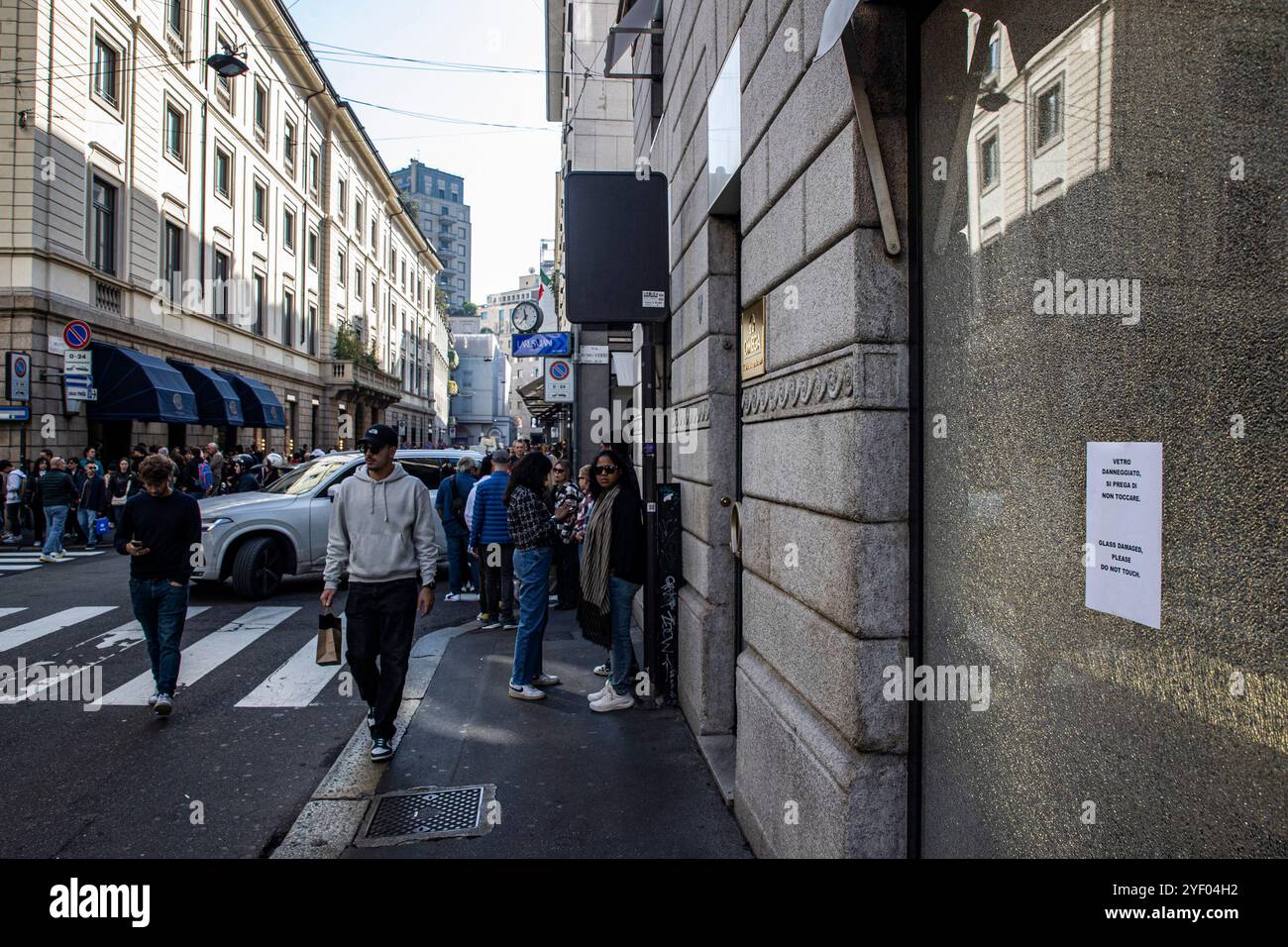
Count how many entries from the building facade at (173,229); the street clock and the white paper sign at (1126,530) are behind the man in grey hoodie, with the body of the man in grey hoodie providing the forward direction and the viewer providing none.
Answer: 2

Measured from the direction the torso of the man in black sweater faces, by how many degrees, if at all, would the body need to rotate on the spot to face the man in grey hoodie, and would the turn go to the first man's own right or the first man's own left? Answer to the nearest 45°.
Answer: approximately 45° to the first man's own left

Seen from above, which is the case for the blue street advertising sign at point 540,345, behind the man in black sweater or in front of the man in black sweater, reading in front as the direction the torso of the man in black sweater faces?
behind

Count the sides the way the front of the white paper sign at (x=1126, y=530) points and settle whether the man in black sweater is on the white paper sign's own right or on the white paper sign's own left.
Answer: on the white paper sign's own right

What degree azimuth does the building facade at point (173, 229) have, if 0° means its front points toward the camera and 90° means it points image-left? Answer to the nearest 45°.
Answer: approximately 315°
